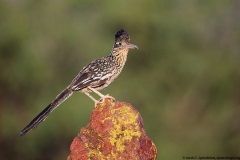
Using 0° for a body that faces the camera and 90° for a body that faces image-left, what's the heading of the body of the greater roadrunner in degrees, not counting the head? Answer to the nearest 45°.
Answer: approximately 270°
